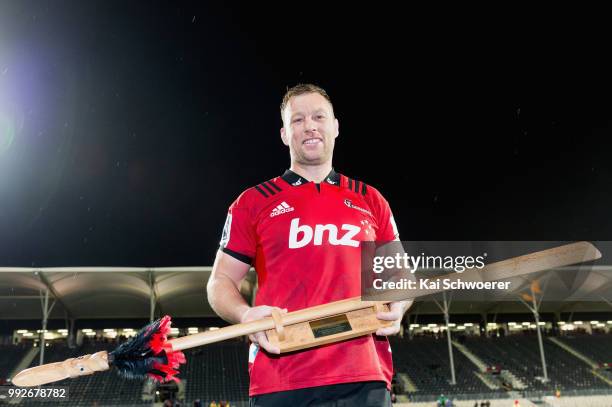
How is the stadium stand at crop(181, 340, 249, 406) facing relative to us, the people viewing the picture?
facing the viewer

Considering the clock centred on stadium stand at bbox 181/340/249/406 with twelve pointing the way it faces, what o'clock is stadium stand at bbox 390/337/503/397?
stadium stand at bbox 390/337/503/397 is roughly at 9 o'clock from stadium stand at bbox 181/340/249/406.

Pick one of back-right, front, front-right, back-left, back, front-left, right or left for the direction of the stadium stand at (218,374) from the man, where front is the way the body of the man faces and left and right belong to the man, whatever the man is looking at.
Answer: back

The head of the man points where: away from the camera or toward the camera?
toward the camera

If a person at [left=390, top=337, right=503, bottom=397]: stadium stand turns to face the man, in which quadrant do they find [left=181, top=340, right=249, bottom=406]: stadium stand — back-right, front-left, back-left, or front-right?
front-right

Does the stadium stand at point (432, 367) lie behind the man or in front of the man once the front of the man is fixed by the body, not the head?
behind

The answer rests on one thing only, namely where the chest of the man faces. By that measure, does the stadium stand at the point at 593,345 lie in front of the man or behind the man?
behind

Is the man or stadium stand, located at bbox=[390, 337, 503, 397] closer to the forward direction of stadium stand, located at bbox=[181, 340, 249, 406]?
the man

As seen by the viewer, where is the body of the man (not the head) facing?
toward the camera

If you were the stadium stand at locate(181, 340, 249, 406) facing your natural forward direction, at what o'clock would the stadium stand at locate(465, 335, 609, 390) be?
the stadium stand at locate(465, 335, 609, 390) is roughly at 9 o'clock from the stadium stand at locate(181, 340, 249, 406).

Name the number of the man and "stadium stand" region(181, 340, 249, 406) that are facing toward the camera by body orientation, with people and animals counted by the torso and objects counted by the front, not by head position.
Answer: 2

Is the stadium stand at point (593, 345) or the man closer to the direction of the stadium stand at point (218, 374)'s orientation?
the man

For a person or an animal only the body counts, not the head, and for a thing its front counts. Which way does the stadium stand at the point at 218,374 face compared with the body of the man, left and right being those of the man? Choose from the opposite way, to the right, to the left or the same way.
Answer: the same way

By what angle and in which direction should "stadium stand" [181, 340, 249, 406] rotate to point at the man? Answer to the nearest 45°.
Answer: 0° — it already faces them
